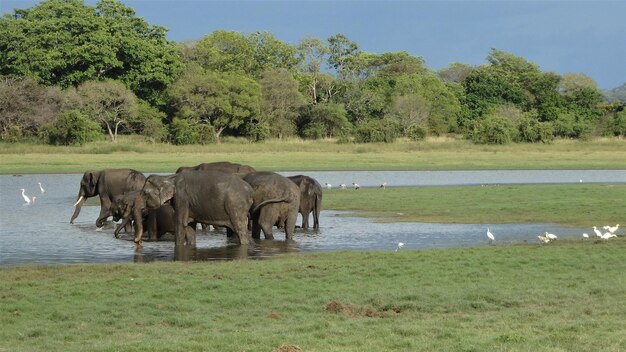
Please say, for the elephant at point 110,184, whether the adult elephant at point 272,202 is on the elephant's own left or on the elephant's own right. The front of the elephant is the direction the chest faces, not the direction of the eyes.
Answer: on the elephant's own left

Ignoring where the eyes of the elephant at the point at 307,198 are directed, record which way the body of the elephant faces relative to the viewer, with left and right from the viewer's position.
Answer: facing away from the viewer and to the left of the viewer

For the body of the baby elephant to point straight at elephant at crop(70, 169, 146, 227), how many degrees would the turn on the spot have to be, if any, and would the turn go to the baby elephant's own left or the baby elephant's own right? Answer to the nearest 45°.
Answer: approximately 90° to the baby elephant's own right

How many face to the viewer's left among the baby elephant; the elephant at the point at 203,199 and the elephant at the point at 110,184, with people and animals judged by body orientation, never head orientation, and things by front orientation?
3

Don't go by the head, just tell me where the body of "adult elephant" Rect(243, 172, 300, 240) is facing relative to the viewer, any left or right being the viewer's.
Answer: facing away from the viewer and to the left of the viewer

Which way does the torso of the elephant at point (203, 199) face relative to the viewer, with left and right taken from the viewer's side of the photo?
facing to the left of the viewer

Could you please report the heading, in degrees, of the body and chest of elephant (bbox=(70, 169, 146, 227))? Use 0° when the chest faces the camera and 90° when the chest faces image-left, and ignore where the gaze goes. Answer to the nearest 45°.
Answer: approximately 90°

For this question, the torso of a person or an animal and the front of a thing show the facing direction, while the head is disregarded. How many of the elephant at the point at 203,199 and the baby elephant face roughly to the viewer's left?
2

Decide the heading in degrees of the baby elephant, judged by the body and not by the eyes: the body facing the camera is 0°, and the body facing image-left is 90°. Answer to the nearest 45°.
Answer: approximately 90°
